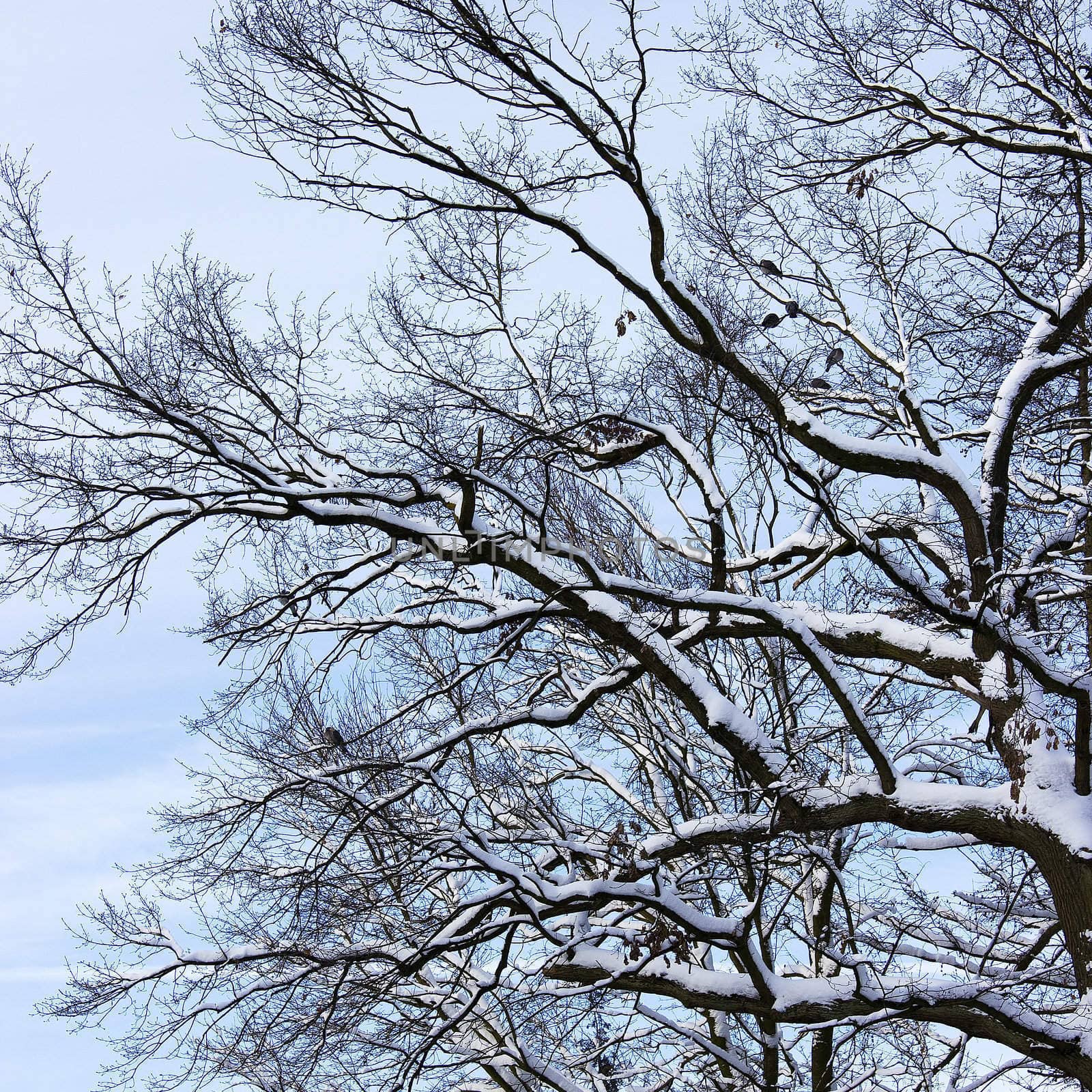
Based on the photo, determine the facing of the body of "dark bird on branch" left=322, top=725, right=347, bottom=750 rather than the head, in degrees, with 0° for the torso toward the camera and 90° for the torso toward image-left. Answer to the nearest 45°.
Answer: approximately 90°
